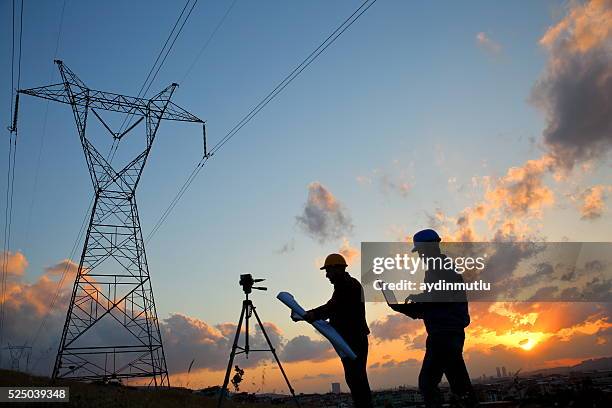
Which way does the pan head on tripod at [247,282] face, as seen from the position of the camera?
facing to the left of the viewer

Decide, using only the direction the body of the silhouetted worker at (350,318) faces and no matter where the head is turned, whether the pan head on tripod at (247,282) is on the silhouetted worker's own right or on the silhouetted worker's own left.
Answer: on the silhouetted worker's own right

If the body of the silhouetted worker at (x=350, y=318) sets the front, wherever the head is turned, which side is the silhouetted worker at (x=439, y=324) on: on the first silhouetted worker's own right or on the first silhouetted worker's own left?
on the first silhouetted worker's own left

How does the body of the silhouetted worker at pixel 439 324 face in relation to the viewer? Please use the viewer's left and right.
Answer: facing to the left of the viewer

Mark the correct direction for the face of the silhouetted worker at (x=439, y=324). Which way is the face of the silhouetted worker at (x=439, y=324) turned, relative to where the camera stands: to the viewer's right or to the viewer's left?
to the viewer's left

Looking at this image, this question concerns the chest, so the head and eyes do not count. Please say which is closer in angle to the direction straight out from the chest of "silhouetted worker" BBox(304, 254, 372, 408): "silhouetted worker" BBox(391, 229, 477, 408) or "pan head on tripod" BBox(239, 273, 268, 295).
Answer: the pan head on tripod

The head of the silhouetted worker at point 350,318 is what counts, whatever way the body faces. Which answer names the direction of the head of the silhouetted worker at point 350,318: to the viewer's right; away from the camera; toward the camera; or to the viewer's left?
to the viewer's left

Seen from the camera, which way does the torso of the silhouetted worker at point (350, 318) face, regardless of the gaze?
to the viewer's left
